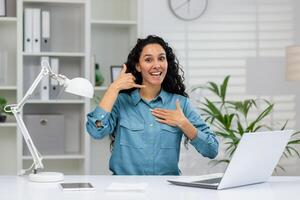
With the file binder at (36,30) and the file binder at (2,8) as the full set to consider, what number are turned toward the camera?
2

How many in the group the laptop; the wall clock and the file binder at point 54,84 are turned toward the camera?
2

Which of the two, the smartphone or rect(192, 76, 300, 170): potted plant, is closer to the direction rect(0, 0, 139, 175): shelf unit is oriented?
the smartphone

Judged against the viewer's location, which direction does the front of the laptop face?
facing away from the viewer and to the left of the viewer

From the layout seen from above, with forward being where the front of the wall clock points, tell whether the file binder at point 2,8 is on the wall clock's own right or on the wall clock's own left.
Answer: on the wall clock's own right

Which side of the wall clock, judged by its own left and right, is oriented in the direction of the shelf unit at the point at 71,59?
right

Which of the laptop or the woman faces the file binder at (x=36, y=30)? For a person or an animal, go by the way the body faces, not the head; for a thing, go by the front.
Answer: the laptop

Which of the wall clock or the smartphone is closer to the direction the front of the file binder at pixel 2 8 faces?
the smartphone
